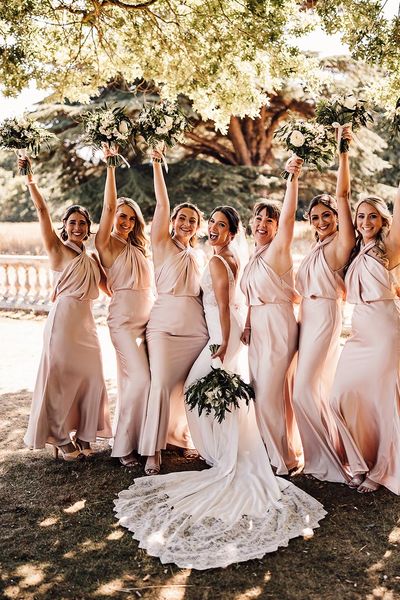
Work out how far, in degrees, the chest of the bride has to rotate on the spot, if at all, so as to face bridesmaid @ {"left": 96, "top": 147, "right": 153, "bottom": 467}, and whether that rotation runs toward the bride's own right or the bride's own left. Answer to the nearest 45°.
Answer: approximately 45° to the bride's own right

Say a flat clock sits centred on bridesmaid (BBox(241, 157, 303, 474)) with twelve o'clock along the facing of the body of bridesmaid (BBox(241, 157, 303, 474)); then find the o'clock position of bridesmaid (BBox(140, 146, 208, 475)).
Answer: bridesmaid (BBox(140, 146, 208, 475)) is roughly at 2 o'clock from bridesmaid (BBox(241, 157, 303, 474)).

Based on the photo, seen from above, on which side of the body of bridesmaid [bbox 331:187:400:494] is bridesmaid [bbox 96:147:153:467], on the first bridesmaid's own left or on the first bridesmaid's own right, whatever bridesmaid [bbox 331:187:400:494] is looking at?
on the first bridesmaid's own right

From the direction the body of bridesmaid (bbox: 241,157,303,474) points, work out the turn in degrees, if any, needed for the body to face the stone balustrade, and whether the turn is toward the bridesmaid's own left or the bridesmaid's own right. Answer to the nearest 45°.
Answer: approximately 90° to the bridesmaid's own right

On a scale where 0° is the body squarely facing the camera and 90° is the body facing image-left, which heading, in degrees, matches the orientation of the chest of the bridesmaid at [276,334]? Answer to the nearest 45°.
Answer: approximately 45°

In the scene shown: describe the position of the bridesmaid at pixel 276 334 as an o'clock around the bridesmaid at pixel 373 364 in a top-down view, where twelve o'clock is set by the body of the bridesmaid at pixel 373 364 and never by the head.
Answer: the bridesmaid at pixel 276 334 is roughly at 2 o'clock from the bridesmaid at pixel 373 364.

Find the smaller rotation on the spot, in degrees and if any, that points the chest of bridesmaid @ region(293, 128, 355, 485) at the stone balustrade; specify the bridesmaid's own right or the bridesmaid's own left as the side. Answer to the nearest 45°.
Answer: approximately 90° to the bridesmaid's own right
